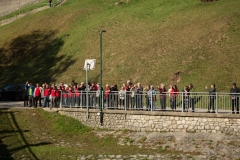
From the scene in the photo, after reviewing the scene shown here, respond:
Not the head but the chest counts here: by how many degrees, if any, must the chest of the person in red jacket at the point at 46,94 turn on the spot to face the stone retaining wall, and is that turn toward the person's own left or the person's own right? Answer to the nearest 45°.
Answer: approximately 45° to the person's own left

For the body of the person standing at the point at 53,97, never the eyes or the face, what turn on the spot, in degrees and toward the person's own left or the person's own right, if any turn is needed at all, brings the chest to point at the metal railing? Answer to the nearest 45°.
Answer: approximately 45° to the person's own left

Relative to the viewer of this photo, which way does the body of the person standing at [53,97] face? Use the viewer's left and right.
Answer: facing the viewer

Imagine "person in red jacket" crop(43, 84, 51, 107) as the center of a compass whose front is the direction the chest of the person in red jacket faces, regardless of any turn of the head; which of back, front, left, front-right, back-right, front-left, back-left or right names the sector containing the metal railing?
front-left

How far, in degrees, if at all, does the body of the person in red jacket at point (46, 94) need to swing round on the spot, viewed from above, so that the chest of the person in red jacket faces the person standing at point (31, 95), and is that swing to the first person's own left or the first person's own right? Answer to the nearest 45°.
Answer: approximately 135° to the first person's own right

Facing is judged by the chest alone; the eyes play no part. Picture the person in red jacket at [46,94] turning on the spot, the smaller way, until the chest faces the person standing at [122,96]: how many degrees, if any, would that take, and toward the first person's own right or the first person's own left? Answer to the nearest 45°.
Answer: approximately 45° to the first person's own left

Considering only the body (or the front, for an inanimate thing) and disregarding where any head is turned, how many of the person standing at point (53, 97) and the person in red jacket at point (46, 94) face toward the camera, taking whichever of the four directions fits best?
2

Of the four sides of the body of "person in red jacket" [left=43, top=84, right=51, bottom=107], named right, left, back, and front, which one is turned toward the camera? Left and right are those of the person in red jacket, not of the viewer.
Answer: front

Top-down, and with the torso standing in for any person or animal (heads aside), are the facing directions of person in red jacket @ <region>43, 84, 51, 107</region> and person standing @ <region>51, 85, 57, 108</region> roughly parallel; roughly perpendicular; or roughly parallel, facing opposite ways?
roughly parallel

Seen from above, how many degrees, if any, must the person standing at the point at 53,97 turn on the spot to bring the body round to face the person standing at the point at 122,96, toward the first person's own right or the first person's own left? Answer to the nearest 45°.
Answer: approximately 45° to the first person's own left
